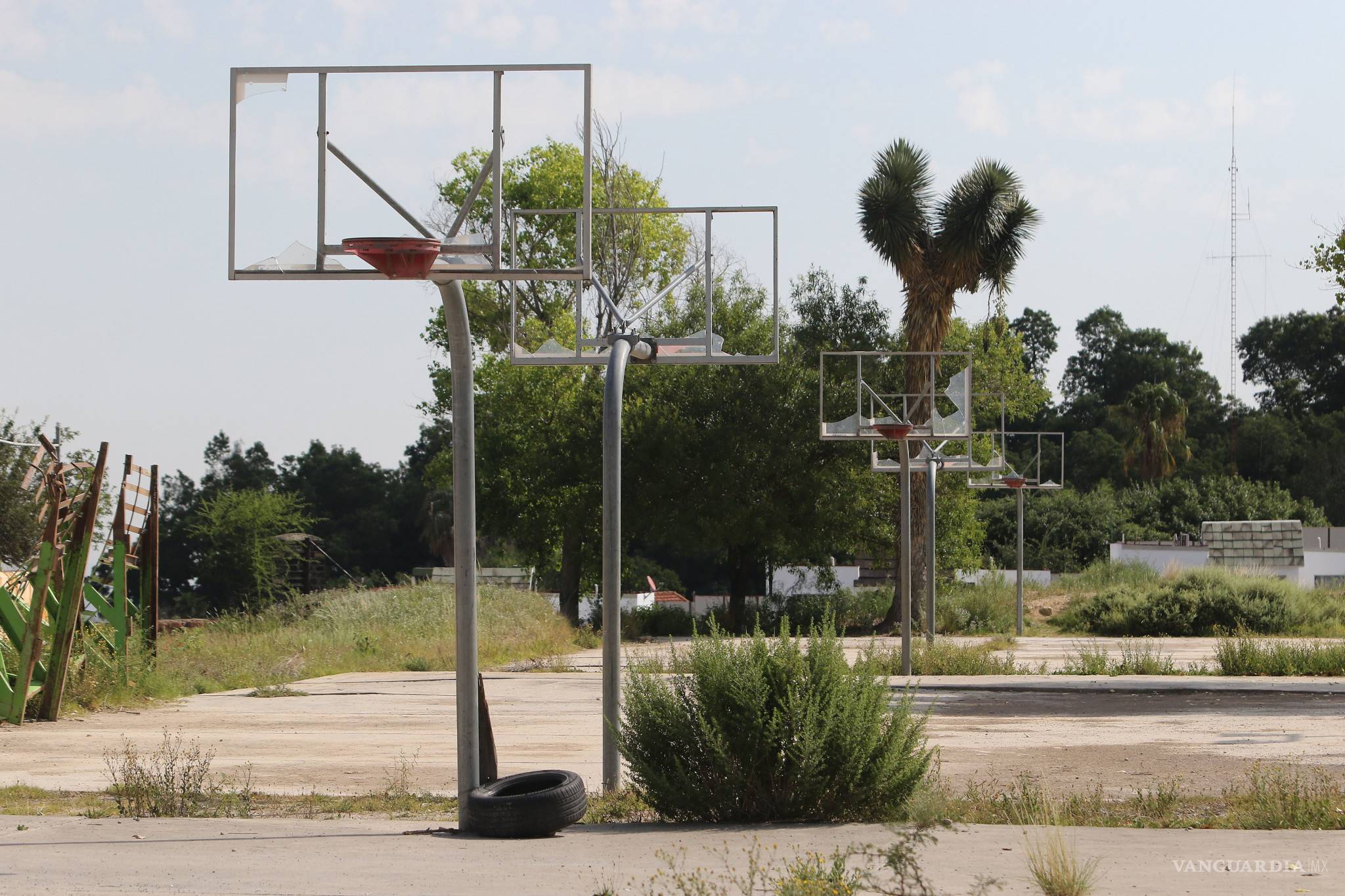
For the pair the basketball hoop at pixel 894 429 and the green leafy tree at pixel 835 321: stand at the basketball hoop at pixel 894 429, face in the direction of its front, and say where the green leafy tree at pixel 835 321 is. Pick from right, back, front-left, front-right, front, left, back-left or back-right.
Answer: back

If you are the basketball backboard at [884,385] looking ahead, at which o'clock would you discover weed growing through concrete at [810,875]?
The weed growing through concrete is roughly at 12 o'clock from the basketball backboard.

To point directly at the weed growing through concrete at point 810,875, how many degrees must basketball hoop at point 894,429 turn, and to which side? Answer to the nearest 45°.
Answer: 0° — it already faces it

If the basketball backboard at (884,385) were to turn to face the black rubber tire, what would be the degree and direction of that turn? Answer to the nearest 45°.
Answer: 0° — it already faces it

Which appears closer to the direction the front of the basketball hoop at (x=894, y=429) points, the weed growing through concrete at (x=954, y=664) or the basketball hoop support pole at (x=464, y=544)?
the basketball hoop support pole

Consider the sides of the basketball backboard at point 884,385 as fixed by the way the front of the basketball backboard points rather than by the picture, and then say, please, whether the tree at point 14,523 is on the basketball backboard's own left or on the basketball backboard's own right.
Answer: on the basketball backboard's own right

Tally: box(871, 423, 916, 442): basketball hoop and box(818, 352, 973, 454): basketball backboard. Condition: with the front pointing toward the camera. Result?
2

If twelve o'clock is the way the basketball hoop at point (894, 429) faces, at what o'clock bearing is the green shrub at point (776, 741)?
The green shrub is roughly at 12 o'clock from the basketball hoop.

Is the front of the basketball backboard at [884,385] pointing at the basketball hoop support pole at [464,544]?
yes

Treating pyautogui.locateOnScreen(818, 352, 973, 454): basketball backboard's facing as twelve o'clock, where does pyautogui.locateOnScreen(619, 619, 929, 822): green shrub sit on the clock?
The green shrub is roughly at 12 o'clock from the basketball backboard.

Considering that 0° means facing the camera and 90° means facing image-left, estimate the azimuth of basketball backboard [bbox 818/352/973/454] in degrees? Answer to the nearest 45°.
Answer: approximately 0°
